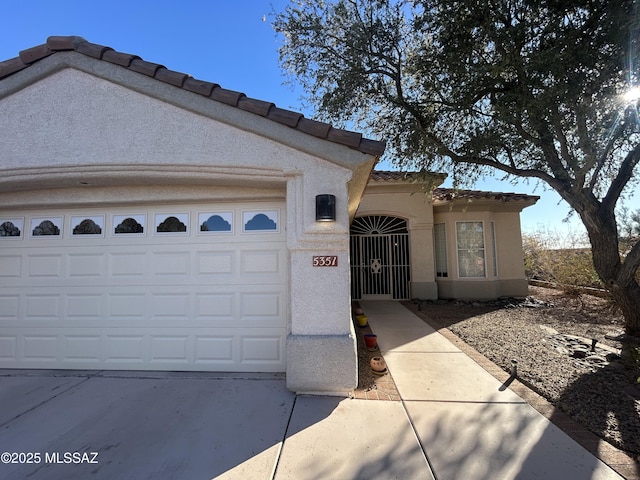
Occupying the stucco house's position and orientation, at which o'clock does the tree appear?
The tree is roughly at 9 o'clock from the stucco house.

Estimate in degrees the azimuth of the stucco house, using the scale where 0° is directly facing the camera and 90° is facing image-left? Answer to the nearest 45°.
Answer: approximately 0°

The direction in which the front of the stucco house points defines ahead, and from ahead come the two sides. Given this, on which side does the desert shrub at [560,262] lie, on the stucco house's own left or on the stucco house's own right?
on the stucco house's own left
